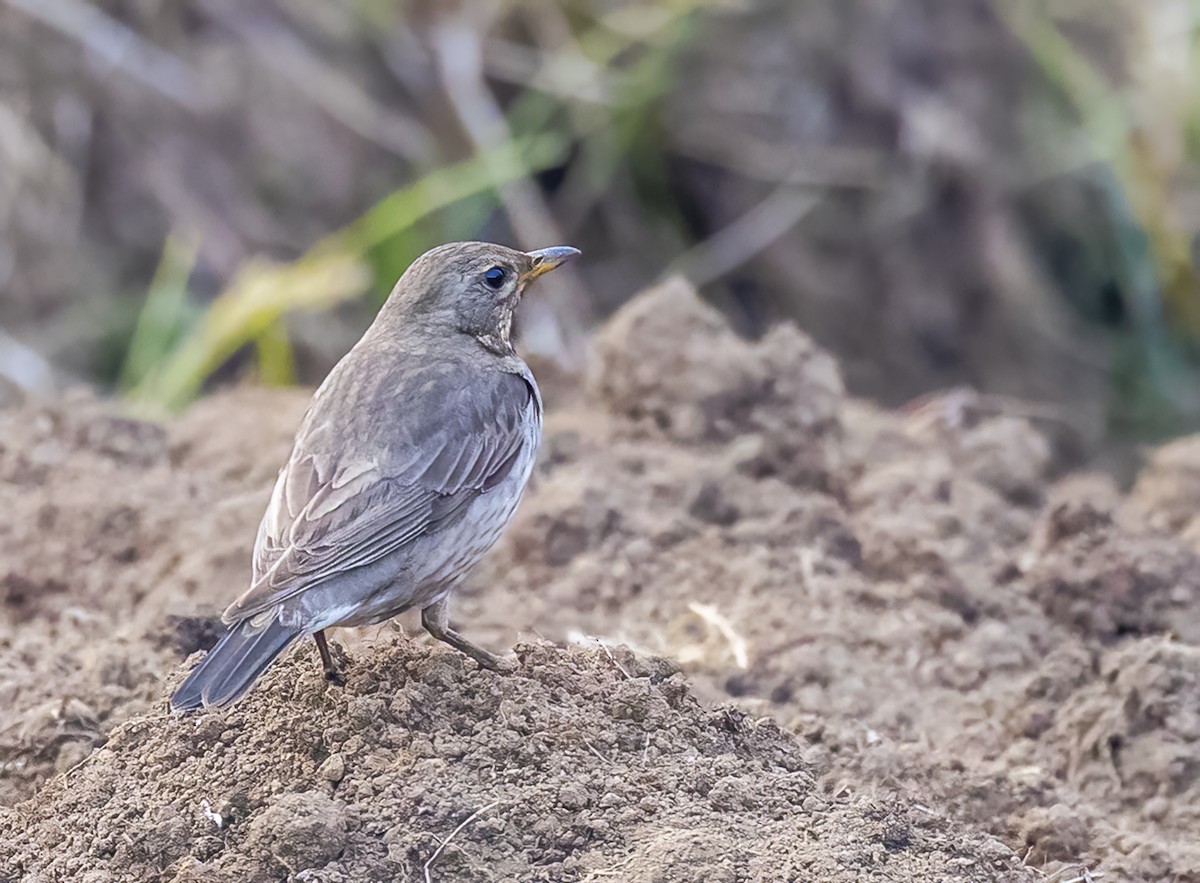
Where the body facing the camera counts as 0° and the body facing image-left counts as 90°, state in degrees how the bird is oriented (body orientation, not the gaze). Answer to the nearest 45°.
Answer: approximately 225°
